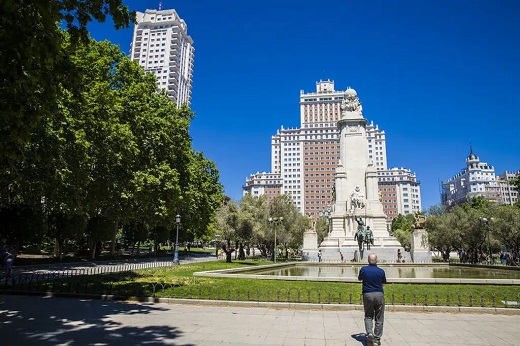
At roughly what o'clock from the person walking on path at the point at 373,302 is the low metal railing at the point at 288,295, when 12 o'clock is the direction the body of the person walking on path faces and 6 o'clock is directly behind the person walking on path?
The low metal railing is roughly at 11 o'clock from the person walking on path.

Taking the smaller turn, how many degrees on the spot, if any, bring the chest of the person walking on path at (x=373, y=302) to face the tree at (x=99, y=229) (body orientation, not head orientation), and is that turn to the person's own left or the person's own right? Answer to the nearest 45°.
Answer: approximately 45° to the person's own left

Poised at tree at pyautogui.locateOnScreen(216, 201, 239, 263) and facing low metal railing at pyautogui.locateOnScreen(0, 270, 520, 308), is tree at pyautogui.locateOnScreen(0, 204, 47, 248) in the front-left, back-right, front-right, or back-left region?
front-right

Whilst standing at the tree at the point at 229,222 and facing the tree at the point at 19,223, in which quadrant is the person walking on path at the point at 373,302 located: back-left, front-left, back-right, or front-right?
front-left

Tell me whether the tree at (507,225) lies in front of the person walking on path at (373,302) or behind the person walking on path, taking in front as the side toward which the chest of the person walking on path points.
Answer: in front

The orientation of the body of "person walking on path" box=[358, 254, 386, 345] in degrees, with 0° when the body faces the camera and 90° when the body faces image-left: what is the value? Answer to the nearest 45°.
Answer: approximately 180°

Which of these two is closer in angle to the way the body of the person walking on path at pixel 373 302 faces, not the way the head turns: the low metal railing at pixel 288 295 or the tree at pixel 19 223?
the low metal railing

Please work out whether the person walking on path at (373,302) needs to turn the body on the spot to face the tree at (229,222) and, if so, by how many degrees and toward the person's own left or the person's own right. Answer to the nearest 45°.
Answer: approximately 45° to the person's own left

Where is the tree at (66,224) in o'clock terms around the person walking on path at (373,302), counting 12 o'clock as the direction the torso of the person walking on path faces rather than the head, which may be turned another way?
The tree is roughly at 10 o'clock from the person walking on path.
